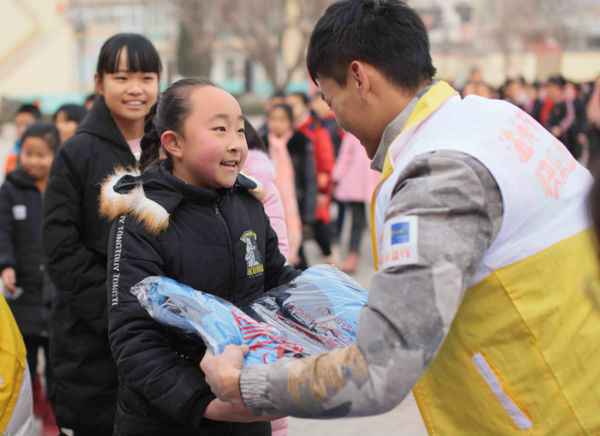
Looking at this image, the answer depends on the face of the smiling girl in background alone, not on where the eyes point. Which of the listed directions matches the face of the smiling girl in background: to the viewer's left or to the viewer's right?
to the viewer's right

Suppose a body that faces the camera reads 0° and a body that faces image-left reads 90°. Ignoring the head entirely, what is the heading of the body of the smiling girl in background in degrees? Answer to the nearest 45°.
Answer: approximately 315°

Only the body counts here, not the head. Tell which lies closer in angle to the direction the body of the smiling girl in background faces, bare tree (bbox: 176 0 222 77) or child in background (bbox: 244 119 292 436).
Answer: the child in background

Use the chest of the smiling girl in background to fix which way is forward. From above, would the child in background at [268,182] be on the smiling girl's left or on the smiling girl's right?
on the smiling girl's left

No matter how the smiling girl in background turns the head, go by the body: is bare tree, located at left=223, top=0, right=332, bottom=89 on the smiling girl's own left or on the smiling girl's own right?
on the smiling girl's own left

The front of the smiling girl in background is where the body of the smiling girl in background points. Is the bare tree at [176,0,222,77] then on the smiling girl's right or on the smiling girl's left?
on the smiling girl's left
